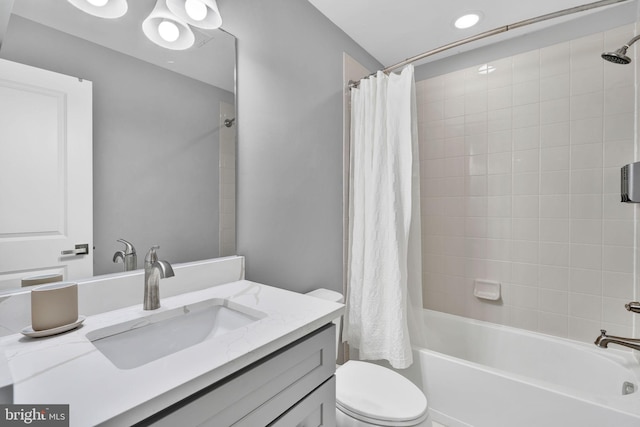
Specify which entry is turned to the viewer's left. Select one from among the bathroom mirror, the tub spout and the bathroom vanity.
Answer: the tub spout

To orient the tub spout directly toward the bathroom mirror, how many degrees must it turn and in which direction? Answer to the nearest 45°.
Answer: approximately 45° to its left

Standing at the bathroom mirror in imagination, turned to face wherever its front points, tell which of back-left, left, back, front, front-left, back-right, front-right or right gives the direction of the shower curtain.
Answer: front-left

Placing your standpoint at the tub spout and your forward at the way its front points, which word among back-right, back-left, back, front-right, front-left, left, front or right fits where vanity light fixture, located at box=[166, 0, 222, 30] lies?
front-left

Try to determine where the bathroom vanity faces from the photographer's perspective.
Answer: facing the viewer and to the right of the viewer

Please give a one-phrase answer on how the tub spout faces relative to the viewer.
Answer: facing to the left of the viewer

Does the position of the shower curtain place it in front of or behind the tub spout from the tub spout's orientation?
in front

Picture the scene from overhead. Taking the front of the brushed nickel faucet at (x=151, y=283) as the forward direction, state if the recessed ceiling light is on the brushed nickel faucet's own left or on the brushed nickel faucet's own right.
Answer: on the brushed nickel faucet's own left
